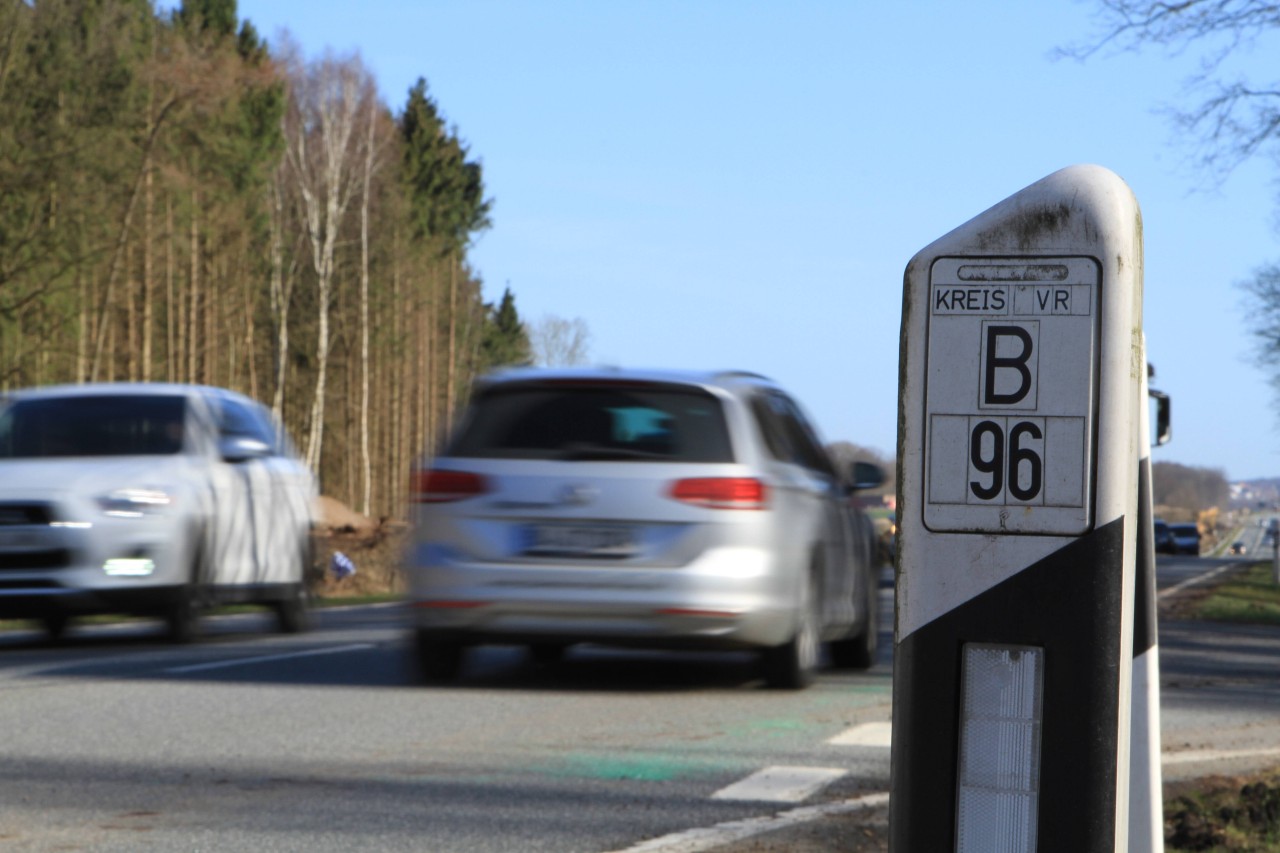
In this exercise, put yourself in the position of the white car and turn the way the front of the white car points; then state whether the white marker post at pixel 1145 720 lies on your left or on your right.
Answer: on your left

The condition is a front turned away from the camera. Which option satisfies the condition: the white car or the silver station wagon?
the silver station wagon

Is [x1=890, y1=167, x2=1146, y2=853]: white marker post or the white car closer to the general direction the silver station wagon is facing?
the white car

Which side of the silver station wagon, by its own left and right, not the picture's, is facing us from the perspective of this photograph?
back

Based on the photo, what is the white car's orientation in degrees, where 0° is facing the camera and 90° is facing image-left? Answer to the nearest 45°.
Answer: approximately 45°

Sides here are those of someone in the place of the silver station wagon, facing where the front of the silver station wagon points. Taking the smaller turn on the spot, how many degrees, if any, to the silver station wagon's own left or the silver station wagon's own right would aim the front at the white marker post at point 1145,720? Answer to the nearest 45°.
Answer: approximately 180°

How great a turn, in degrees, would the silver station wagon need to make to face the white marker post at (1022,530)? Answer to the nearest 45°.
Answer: approximately 180°

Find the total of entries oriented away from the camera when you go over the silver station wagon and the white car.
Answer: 1

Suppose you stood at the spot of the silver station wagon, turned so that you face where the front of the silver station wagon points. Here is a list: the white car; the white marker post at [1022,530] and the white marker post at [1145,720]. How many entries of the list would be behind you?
2

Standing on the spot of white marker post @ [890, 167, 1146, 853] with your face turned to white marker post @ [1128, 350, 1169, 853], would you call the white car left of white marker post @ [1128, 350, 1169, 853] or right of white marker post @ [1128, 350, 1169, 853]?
left

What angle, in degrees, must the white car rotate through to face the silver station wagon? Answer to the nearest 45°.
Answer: approximately 90° to its left
